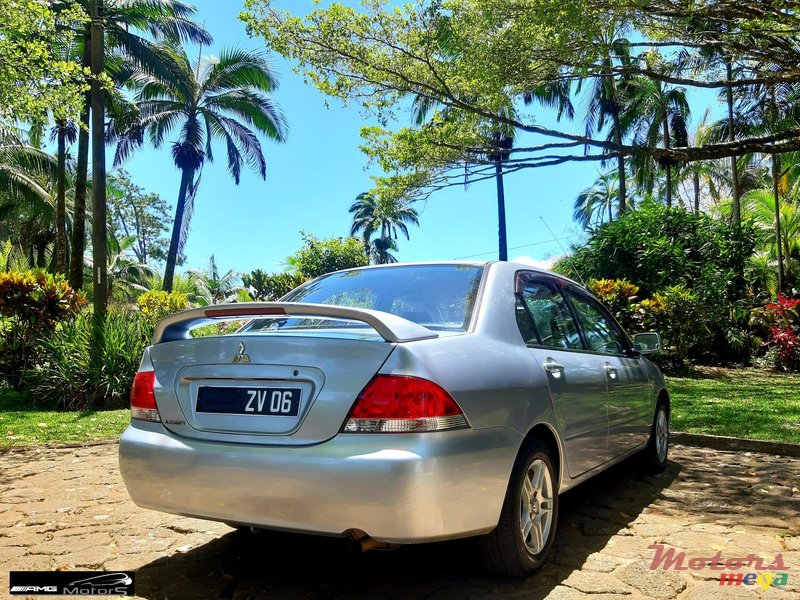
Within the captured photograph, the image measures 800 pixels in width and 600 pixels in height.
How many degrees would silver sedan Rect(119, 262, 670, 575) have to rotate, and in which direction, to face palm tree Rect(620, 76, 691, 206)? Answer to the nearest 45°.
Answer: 0° — it already faces it

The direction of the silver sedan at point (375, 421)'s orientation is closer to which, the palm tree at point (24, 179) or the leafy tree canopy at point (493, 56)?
the leafy tree canopy

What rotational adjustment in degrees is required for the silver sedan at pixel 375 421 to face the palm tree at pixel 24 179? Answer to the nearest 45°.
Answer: approximately 90° to its left

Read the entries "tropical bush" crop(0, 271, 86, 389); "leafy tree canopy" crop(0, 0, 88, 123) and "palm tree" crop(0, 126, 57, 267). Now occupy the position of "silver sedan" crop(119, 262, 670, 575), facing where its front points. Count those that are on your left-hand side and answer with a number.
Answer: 3

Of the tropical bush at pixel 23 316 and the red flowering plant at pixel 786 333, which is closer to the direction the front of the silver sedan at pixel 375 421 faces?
the red flowering plant

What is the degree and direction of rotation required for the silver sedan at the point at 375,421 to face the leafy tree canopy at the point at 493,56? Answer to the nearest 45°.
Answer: approximately 45° to its left

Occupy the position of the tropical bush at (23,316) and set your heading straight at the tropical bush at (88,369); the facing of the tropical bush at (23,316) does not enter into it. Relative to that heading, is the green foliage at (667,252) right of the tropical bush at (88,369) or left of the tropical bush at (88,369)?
left

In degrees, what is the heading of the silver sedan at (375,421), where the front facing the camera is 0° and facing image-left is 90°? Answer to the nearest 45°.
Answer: approximately 225°

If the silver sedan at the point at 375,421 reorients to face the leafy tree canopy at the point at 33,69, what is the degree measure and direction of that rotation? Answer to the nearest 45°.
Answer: approximately 90° to its left

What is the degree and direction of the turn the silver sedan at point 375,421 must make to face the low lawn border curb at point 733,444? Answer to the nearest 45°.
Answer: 0° — it already faces it

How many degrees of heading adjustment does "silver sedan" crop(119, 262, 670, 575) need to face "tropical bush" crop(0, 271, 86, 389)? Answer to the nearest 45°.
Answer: approximately 90° to its left

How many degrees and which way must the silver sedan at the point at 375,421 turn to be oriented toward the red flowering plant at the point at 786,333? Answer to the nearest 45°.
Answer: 0° — it already faces it

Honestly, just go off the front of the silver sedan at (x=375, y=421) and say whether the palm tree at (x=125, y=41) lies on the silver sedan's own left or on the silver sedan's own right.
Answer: on the silver sedan's own left
